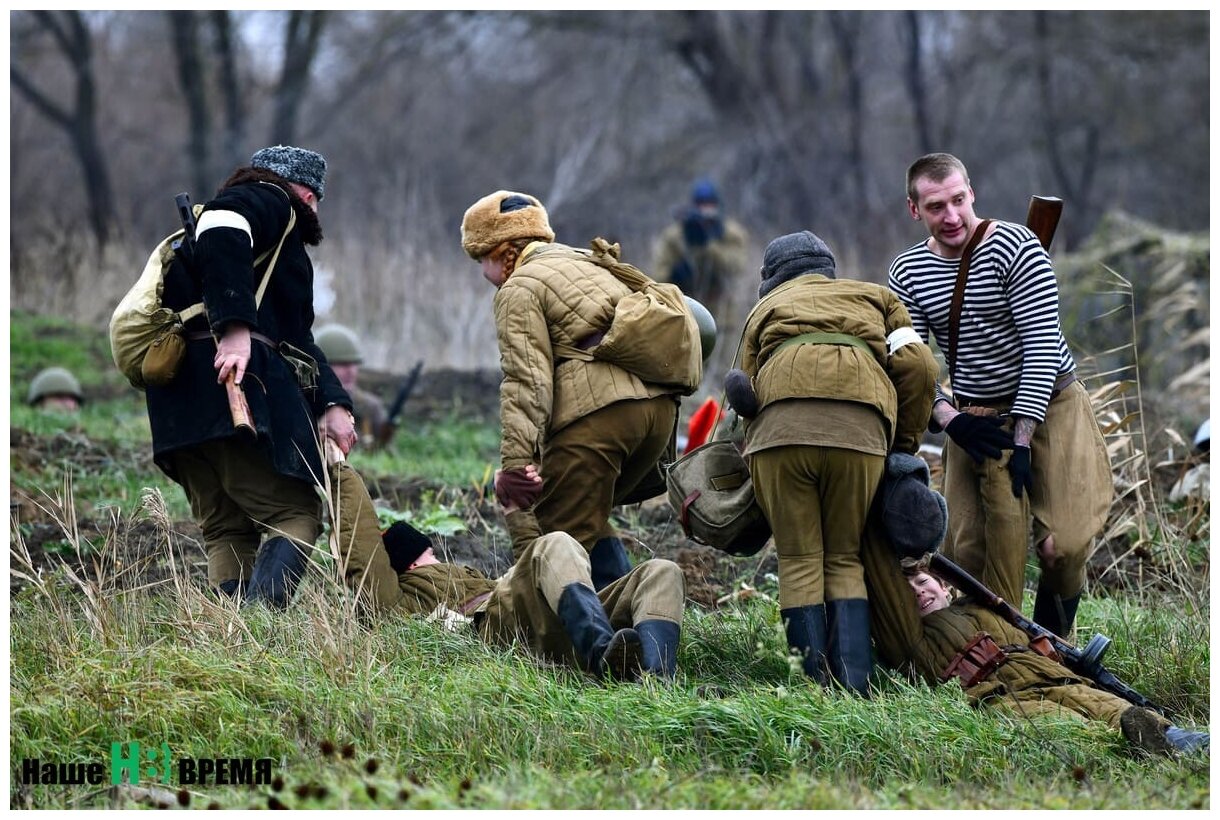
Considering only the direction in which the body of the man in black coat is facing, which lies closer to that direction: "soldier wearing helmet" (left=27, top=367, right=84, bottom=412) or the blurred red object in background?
the blurred red object in background

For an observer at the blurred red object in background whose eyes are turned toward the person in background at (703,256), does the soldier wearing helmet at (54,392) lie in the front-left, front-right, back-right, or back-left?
front-left

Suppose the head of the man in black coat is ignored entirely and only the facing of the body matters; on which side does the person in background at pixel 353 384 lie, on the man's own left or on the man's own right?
on the man's own left

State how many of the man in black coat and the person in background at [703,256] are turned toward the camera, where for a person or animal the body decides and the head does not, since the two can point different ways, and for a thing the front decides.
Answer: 1

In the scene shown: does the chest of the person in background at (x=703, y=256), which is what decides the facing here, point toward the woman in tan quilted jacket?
yes

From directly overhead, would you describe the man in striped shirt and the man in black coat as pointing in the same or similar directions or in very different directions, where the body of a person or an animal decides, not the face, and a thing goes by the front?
very different directions

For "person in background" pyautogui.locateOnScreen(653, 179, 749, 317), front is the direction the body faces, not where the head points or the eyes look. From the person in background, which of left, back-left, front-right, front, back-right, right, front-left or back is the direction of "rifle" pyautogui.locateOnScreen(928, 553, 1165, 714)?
front

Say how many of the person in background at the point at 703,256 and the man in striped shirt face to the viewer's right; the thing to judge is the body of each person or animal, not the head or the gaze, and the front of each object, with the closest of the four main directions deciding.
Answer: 0

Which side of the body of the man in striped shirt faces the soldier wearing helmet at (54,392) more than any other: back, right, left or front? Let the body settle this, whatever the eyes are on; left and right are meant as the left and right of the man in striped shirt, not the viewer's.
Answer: right

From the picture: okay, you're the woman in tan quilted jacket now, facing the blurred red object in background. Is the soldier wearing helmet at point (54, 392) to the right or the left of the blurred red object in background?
left

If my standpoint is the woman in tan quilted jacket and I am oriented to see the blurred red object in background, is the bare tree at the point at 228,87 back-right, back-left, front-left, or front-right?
front-left

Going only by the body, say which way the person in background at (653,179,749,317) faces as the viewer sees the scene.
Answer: toward the camera

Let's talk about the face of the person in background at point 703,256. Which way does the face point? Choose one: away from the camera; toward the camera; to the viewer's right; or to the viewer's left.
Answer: toward the camera

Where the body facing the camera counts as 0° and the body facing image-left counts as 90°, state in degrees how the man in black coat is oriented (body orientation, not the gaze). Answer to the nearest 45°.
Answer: approximately 270°
